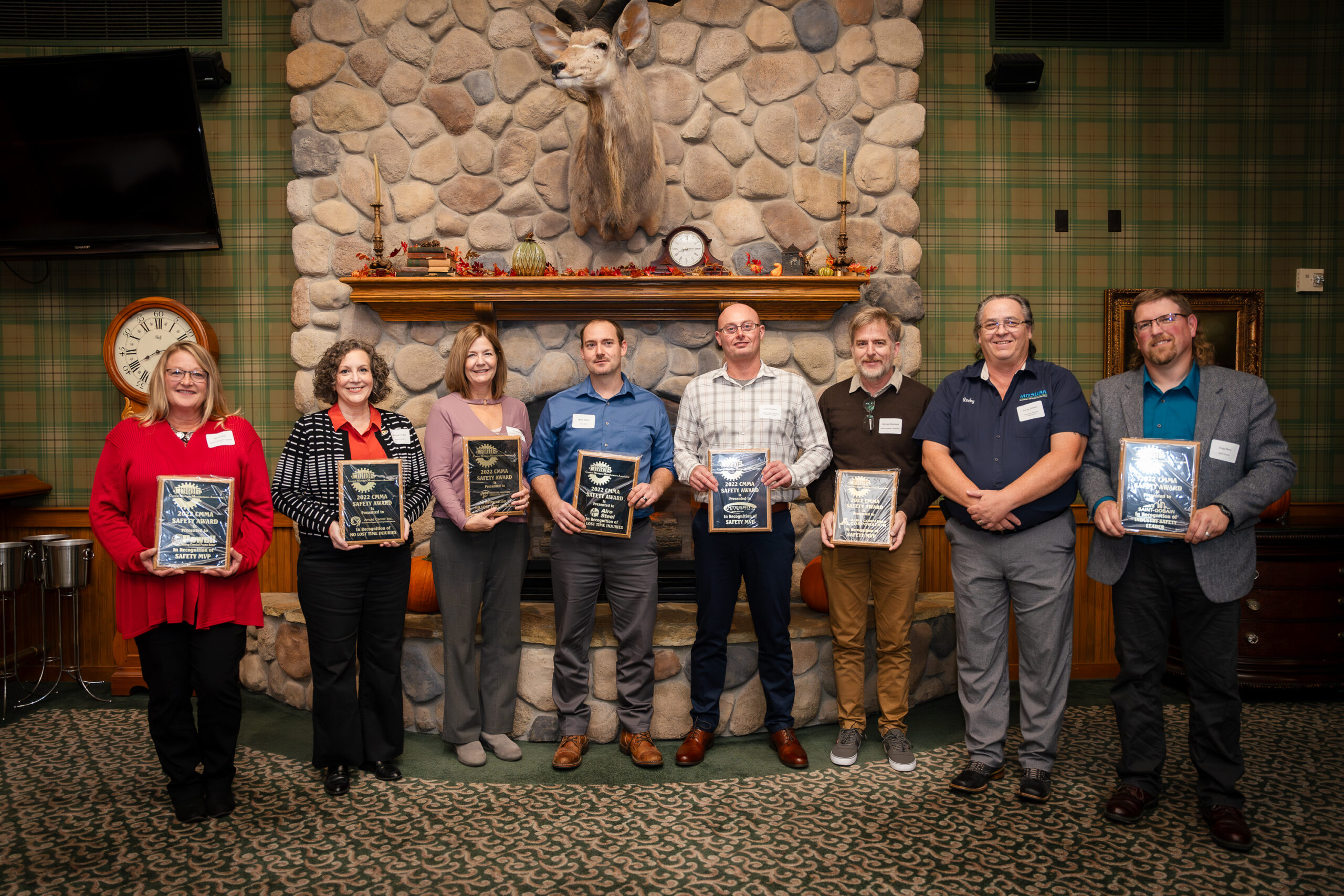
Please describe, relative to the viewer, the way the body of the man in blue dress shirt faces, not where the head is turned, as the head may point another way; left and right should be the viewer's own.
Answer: facing the viewer

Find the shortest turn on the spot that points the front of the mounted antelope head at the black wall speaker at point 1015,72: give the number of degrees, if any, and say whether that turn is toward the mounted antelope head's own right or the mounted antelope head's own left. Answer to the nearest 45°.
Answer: approximately 135° to the mounted antelope head's own left

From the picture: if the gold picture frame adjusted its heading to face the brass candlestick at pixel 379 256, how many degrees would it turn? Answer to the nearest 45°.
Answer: approximately 45° to its right

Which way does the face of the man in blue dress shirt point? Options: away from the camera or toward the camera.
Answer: toward the camera

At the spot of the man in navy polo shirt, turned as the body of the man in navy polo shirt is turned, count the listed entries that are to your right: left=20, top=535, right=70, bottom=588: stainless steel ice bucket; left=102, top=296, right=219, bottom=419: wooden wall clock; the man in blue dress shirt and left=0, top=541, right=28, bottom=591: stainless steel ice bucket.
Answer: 4

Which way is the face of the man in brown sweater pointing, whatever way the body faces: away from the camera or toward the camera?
toward the camera

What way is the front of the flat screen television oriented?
toward the camera

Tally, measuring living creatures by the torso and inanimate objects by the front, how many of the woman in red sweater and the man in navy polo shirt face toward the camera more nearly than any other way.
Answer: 2

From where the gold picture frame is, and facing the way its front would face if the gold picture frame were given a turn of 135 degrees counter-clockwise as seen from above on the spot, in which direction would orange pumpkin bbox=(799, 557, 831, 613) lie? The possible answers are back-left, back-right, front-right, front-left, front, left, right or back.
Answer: back

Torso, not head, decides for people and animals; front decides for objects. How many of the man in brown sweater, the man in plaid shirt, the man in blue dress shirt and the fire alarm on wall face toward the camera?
4
